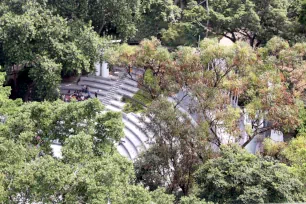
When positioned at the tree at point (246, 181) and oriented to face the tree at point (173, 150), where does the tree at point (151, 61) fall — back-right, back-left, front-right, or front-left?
front-right

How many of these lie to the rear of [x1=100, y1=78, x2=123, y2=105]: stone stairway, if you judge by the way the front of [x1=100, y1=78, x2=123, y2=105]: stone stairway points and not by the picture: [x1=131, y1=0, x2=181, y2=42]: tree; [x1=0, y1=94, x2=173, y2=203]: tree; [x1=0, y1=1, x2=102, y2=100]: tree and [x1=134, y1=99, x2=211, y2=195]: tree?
1
